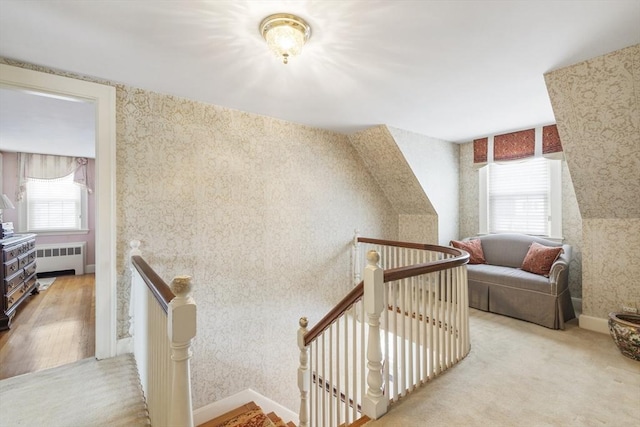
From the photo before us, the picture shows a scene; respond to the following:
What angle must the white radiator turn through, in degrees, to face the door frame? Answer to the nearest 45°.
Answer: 0° — it already faces it

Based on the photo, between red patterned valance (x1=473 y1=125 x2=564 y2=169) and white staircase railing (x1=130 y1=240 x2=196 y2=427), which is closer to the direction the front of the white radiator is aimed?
the white staircase railing

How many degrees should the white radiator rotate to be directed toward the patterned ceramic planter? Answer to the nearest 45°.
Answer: approximately 45° to its left

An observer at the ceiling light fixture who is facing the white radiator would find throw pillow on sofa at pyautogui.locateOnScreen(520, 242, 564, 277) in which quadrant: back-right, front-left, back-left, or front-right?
back-right

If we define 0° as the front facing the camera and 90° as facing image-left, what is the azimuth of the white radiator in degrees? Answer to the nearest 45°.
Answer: approximately 0°

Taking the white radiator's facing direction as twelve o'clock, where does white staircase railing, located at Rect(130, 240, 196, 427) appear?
The white staircase railing is roughly at 12 o'clock from the white radiator.

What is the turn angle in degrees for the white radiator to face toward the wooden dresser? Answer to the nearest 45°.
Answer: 0° — it already faces it

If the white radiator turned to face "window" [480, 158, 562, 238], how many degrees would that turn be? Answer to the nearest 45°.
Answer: approximately 45° to its left

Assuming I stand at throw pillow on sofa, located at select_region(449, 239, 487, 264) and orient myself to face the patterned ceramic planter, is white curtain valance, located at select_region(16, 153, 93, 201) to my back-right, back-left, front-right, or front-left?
back-right
